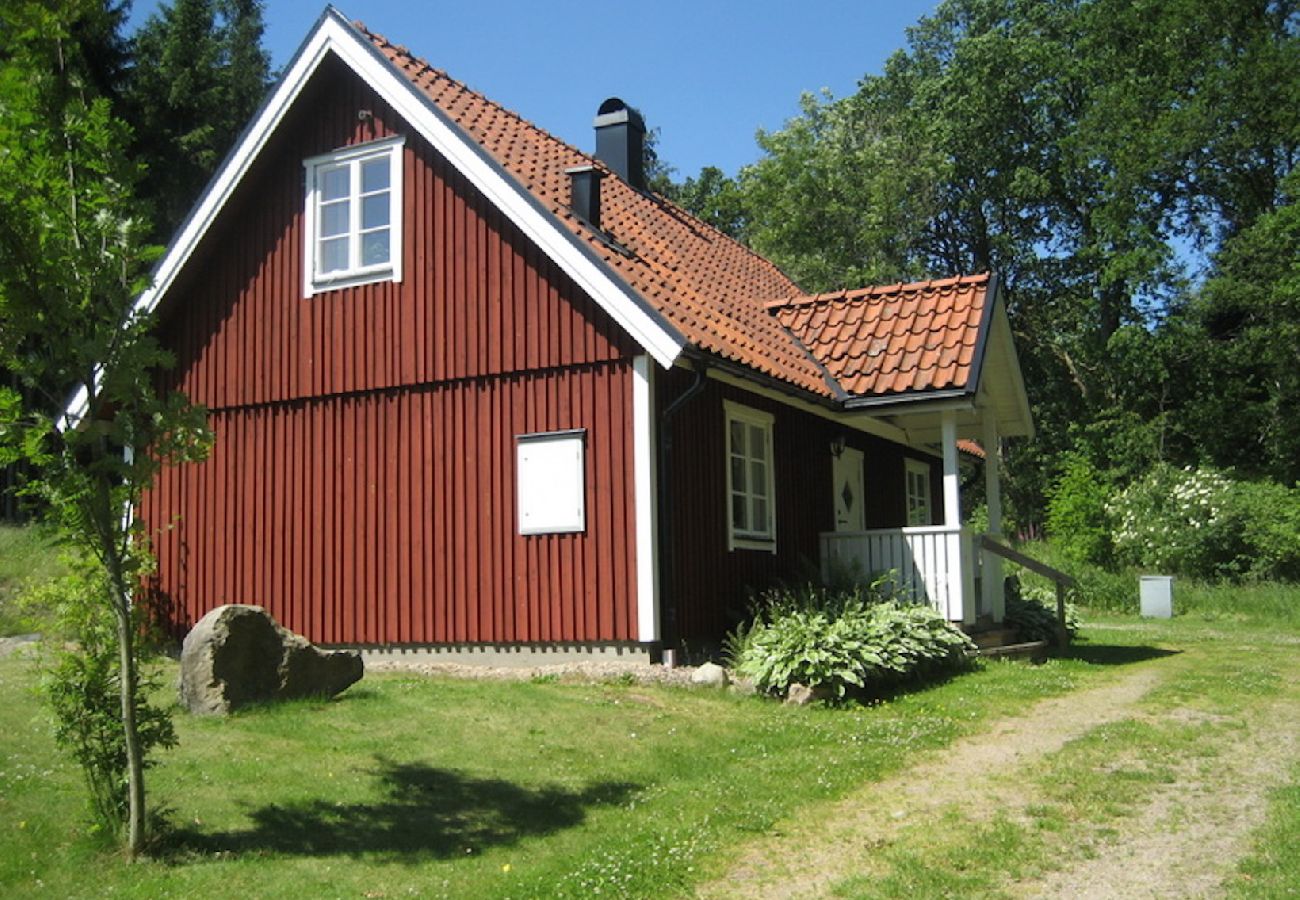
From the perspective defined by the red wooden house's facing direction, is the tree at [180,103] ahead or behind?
behind

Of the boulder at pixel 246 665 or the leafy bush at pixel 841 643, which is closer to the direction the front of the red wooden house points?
the leafy bush

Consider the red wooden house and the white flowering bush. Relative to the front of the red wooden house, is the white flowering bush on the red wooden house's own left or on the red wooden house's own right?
on the red wooden house's own left

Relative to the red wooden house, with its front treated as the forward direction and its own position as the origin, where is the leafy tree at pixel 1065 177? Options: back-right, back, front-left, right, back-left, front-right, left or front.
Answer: left

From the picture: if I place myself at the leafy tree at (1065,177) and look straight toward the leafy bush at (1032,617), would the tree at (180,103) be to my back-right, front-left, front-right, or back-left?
front-right

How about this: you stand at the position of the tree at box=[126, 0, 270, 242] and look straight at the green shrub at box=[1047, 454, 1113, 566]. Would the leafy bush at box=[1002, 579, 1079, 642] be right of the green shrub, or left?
right

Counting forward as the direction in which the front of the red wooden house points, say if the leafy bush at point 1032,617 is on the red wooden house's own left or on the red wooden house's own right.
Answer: on the red wooden house's own left

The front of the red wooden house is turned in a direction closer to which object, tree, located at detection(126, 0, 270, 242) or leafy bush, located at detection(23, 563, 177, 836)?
the leafy bush

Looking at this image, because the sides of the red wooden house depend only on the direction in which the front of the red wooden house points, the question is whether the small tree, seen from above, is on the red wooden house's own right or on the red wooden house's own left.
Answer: on the red wooden house's own right

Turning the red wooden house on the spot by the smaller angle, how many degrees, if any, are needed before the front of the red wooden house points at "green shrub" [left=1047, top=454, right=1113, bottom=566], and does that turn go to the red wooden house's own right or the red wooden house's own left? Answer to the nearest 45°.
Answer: approximately 90° to the red wooden house's own left

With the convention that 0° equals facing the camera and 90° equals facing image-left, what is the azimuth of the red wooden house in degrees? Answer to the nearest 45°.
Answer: approximately 315°

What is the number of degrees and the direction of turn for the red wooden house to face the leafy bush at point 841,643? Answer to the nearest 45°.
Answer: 0° — it already faces it

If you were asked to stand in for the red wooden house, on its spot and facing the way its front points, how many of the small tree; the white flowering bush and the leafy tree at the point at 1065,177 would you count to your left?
2

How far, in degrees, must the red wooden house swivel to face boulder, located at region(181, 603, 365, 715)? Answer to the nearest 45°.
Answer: approximately 90° to its right
